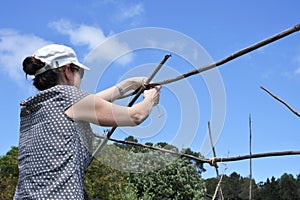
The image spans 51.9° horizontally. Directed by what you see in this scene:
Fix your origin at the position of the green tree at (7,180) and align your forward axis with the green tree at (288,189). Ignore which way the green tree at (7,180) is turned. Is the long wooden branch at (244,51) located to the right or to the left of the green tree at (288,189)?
right

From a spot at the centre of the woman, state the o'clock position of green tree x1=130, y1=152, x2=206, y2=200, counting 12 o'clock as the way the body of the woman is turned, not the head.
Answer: The green tree is roughly at 11 o'clock from the woman.

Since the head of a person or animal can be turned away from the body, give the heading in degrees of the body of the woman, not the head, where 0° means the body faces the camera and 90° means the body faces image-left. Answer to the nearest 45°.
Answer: approximately 225°

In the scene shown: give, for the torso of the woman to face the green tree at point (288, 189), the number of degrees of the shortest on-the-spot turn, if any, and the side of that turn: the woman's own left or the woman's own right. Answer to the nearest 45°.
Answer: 0° — they already face it

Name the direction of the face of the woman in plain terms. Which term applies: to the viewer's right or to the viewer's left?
to the viewer's right

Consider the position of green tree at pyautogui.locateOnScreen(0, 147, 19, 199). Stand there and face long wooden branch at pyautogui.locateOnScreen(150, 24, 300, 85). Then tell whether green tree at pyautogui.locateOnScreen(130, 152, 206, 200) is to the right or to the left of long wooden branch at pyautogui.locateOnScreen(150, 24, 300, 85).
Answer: left

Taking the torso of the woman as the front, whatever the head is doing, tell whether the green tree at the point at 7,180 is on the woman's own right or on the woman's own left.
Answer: on the woman's own left
